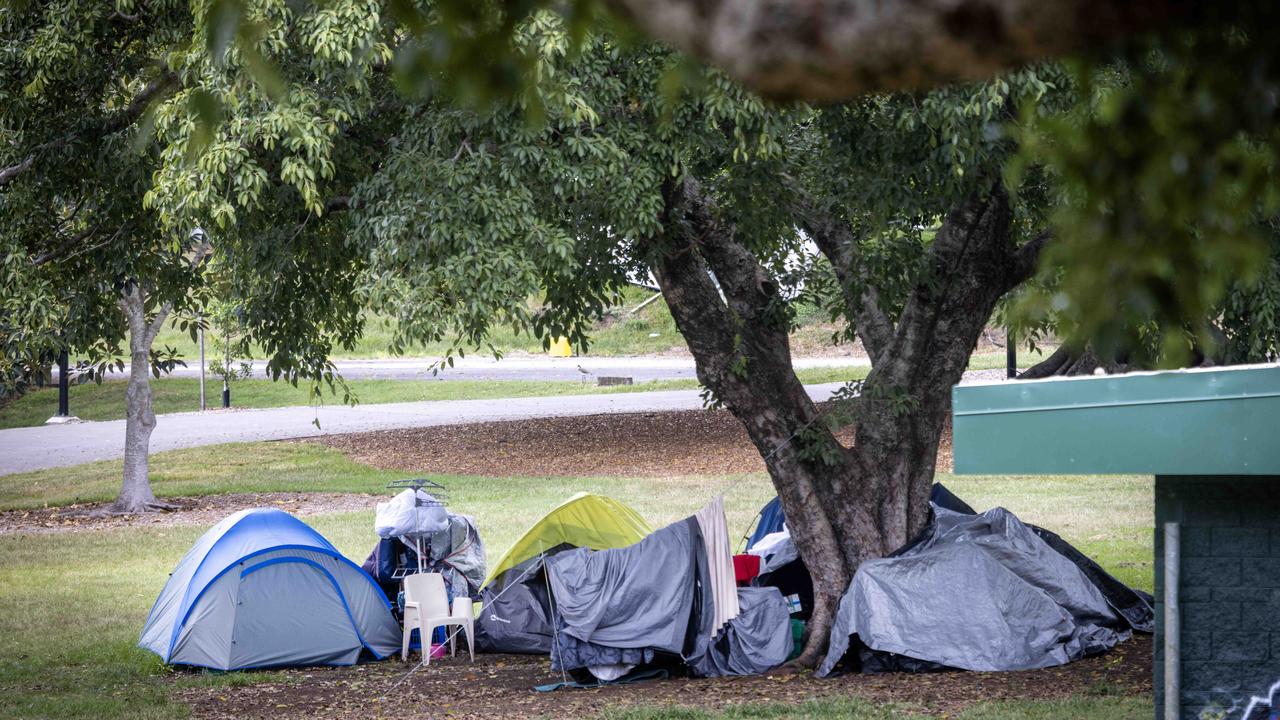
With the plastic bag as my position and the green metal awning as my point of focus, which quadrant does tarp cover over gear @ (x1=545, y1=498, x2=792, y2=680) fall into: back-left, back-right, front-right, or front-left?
front-left

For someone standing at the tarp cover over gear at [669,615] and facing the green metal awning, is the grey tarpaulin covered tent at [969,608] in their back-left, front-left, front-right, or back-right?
front-left

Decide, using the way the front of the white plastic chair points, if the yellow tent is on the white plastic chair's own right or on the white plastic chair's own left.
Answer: on the white plastic chair's own left

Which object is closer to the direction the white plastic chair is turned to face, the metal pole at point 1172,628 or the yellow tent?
the metal pole

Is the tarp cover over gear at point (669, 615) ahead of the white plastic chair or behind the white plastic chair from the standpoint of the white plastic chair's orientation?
ahead

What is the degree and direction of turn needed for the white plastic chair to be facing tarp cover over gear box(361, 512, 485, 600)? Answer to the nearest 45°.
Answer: approximately 135° to its left

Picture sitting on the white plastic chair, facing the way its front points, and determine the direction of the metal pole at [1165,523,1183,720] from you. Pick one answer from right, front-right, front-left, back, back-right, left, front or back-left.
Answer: front

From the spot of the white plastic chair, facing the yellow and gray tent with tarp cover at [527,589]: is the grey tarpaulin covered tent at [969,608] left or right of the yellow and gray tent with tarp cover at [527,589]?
right

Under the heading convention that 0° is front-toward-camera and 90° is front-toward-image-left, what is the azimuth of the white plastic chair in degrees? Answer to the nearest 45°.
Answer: approximately 315°

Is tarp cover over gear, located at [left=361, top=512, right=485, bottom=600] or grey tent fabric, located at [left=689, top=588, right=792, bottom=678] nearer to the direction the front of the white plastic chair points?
the grey tent fabric

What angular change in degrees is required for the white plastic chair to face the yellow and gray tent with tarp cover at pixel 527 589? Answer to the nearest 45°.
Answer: approximately 90° to its left
